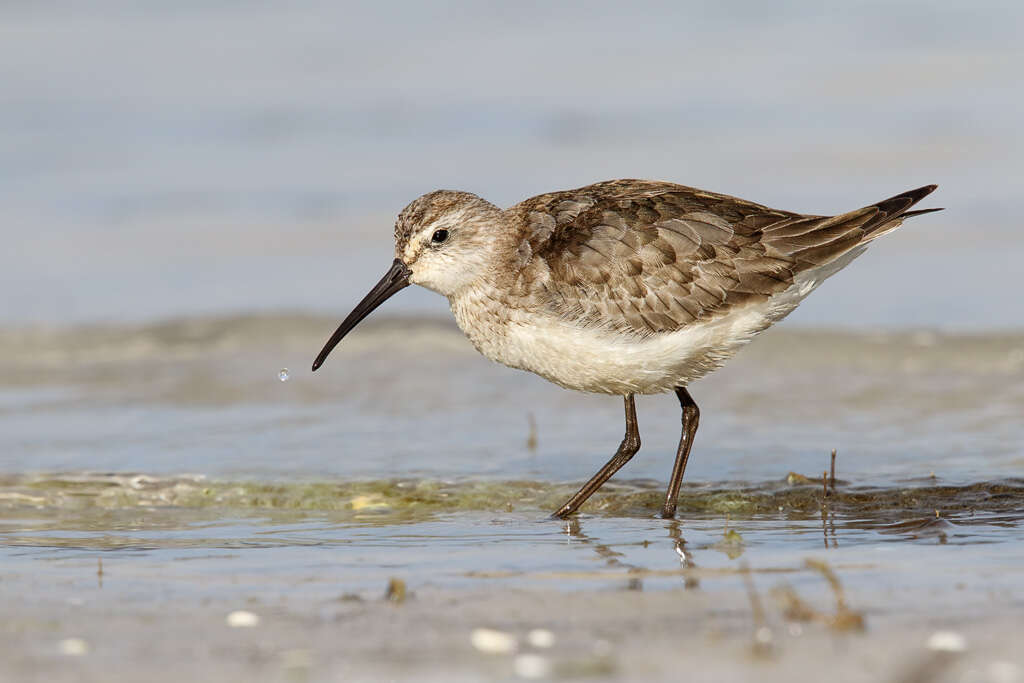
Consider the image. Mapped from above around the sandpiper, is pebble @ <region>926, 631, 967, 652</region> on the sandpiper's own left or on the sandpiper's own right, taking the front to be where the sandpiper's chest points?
on the sandpiper's own left

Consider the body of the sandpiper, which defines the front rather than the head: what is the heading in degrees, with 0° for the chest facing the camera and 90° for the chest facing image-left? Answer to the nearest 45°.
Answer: approximately 90°

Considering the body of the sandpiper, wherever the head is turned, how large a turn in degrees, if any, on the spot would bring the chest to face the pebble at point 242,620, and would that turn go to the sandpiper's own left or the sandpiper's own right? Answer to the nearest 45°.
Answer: approximately 45° to the sandpiper's own left

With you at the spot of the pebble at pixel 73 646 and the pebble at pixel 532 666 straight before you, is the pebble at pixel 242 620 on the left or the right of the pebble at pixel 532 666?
left

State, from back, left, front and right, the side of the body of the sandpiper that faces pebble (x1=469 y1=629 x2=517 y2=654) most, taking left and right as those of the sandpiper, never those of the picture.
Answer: left

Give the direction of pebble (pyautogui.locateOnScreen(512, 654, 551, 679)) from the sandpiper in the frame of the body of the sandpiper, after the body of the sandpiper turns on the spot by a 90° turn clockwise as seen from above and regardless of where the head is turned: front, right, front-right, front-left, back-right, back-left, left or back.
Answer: back

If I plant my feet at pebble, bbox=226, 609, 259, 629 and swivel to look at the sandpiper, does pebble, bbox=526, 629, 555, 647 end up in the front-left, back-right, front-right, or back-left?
front-right

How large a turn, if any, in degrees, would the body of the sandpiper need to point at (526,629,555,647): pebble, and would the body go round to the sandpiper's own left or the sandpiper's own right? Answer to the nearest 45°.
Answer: approximately 90° to the sandpiper's own left

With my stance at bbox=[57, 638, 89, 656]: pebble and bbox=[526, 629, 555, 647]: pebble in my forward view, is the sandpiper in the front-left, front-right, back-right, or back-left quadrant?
front-left
